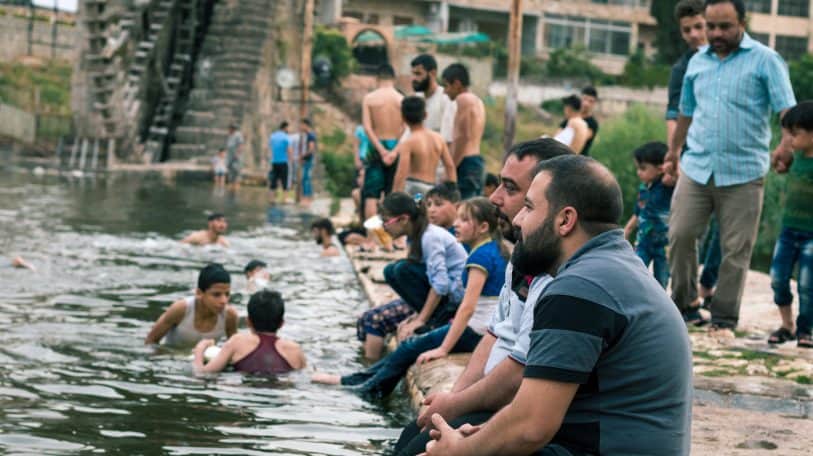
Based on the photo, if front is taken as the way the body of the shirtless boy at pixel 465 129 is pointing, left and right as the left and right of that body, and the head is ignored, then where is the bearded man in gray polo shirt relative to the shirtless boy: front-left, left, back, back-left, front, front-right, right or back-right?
left

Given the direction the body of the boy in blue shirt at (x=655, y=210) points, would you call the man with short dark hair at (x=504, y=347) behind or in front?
in front

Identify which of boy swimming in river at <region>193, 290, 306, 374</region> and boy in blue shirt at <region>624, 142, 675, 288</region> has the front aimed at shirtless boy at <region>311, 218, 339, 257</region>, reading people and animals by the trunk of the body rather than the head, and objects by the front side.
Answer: the boy swimming in river

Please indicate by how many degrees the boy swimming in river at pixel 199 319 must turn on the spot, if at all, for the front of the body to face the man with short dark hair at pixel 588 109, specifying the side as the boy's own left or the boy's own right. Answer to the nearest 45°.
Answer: approximately 90° to the boy's own left

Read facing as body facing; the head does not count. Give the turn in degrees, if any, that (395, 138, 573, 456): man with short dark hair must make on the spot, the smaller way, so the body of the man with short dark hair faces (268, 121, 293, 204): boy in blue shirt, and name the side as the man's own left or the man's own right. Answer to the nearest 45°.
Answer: approximately 90° to the man's own right

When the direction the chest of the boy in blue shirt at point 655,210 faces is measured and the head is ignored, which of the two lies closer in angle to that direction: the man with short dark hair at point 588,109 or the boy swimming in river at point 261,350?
the boy swimming in river

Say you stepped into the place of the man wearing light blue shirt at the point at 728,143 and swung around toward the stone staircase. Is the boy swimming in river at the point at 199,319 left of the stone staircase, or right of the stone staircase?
left

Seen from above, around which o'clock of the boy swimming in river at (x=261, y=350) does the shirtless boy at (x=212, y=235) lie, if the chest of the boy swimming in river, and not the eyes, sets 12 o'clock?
The shirtless boy is roughly at 12 o'clock from the boy swimming in river.

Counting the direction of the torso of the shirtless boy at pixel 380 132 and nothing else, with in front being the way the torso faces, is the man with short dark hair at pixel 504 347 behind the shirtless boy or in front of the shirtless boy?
behind

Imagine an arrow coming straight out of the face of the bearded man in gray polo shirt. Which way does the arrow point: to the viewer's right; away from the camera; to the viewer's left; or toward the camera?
to the viewer's left

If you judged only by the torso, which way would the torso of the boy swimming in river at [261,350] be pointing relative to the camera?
away from the camera

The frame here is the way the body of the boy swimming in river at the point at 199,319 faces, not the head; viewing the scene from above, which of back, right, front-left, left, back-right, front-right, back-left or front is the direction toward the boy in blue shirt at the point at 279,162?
back-left
